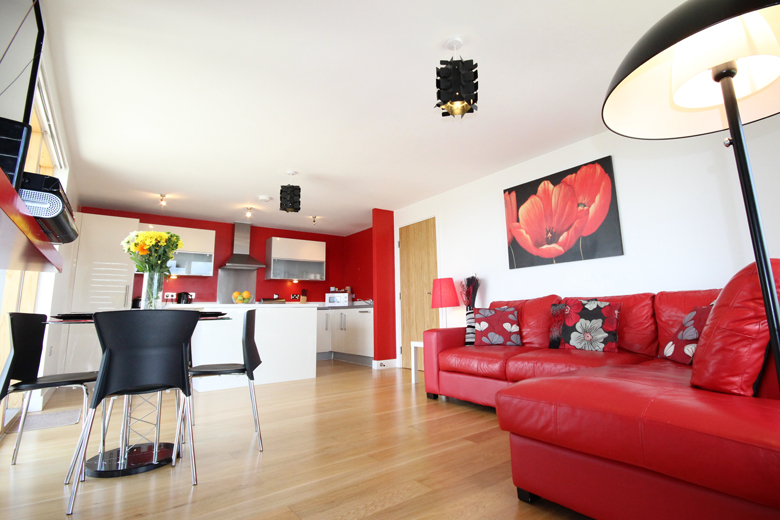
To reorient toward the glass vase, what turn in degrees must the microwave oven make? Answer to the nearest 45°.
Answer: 0° — it already faces it

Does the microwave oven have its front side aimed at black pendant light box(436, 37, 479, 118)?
yes

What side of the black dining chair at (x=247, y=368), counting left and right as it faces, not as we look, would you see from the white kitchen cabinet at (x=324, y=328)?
right

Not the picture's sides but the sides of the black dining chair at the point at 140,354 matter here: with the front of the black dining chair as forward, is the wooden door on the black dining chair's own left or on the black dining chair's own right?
on the black dining chair's own right

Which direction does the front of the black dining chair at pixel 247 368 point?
to the viewer's left

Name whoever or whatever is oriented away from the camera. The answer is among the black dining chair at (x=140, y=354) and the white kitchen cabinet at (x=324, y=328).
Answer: the black dining chair

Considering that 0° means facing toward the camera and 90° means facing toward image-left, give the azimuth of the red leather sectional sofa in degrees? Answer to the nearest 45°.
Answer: approximately 45°

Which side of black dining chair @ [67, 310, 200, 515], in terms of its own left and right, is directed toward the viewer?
back

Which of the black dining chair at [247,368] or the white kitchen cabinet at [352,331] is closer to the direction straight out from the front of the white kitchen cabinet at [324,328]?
the black dining chair

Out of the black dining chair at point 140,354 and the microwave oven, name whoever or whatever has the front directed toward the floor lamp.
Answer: the microwave oven
